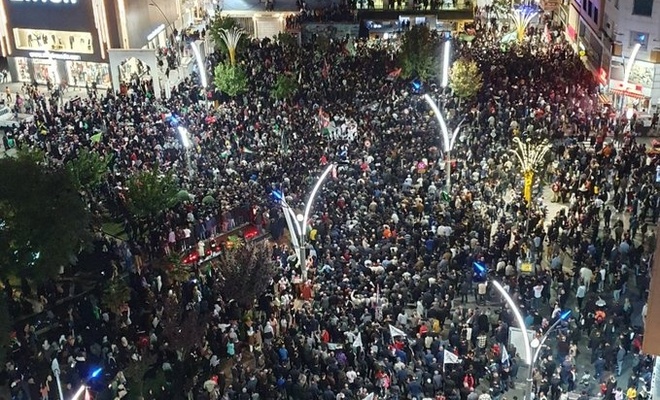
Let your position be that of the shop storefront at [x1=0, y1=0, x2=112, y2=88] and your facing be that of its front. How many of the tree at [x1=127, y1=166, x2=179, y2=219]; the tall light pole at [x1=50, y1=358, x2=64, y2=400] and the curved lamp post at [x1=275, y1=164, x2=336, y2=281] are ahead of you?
3

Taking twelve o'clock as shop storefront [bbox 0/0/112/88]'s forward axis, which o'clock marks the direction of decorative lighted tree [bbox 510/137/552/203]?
The decorative lighted tree is roughly at 11 o'clock from the shop storefront.

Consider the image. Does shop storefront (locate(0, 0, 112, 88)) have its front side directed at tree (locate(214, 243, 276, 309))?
yes

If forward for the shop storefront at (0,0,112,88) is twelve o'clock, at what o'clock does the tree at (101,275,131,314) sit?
The tree is roughly at 12 o'clock from the shop storefront.

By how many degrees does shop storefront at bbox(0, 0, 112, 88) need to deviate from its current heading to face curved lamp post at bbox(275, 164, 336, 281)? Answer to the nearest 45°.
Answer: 0° — it already faces it

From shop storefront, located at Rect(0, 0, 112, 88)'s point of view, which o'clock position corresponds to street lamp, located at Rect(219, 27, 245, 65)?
The street lamp is roughly at 10 o'clock from the shop storefront.

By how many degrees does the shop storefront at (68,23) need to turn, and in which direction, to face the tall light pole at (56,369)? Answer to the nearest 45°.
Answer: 0° — it already faces it

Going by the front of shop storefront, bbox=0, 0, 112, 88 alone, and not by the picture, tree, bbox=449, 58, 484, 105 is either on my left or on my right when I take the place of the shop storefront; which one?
on my left

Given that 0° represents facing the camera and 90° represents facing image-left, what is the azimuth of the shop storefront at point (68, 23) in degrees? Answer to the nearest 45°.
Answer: approximately 0°

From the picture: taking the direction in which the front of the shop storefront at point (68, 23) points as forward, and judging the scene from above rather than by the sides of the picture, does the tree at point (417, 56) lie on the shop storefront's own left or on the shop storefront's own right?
on the shop storefront's own left

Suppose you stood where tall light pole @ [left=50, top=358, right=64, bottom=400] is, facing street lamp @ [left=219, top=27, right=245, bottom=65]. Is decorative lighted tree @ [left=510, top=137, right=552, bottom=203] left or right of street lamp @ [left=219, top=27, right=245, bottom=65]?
right

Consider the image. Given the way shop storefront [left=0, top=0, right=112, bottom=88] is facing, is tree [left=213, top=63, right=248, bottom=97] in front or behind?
in front
